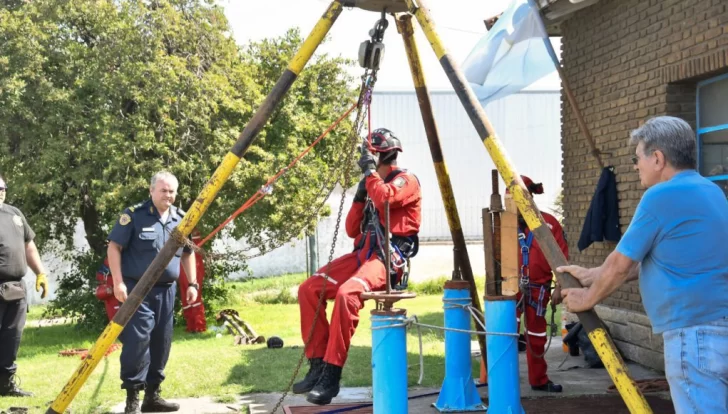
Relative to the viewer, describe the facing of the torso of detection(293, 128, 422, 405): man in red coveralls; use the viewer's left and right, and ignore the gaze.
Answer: facing the viewer and to the left of the viewer

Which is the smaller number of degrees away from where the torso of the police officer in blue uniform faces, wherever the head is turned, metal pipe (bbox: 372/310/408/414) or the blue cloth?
the metal pipe

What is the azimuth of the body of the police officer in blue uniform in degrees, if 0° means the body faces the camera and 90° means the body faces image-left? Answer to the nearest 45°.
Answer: approximately 315°

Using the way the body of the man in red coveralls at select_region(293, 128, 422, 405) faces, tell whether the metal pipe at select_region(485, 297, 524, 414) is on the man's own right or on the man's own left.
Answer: on the man's own left

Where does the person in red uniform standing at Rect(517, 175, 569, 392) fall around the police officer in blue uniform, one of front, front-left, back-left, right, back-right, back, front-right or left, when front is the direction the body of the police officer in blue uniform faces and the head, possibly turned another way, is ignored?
front-left

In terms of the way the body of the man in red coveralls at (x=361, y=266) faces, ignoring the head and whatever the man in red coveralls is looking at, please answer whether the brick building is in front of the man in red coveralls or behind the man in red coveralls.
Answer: behind

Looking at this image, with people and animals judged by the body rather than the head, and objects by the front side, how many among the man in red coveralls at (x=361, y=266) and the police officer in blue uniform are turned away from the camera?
0
